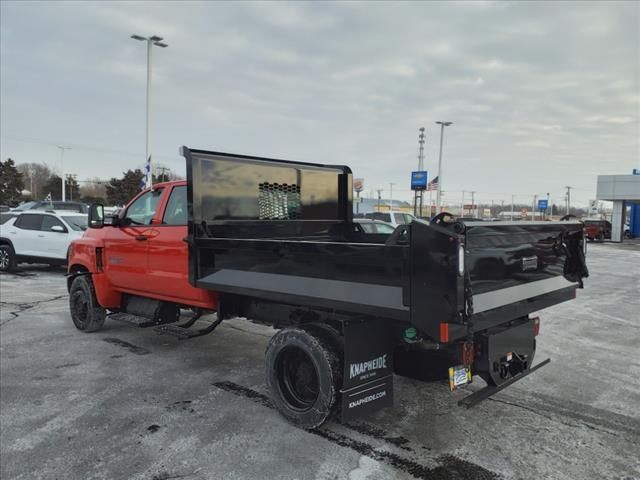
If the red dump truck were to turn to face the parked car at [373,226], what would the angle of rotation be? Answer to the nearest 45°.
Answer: approximately 45° to its right

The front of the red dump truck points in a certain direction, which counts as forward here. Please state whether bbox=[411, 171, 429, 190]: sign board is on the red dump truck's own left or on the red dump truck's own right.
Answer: on the red dump truck's own right

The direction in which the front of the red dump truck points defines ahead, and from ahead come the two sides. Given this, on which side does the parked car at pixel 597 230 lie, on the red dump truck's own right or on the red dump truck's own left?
on the red dump truck's own right

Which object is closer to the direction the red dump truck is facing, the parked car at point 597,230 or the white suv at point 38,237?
the white suv

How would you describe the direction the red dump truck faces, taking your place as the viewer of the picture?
facing away from the viewer and to the left of the viewer

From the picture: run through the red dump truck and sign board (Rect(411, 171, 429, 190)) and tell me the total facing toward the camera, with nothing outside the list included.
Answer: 1
